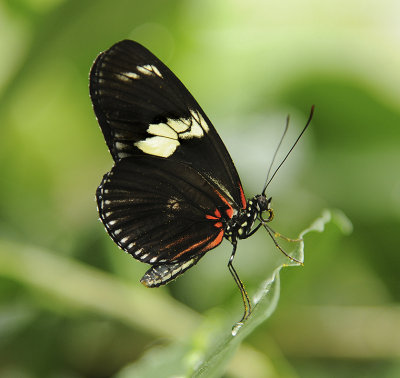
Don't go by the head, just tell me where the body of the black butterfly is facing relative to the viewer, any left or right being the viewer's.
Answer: facing to the right of the viewer
